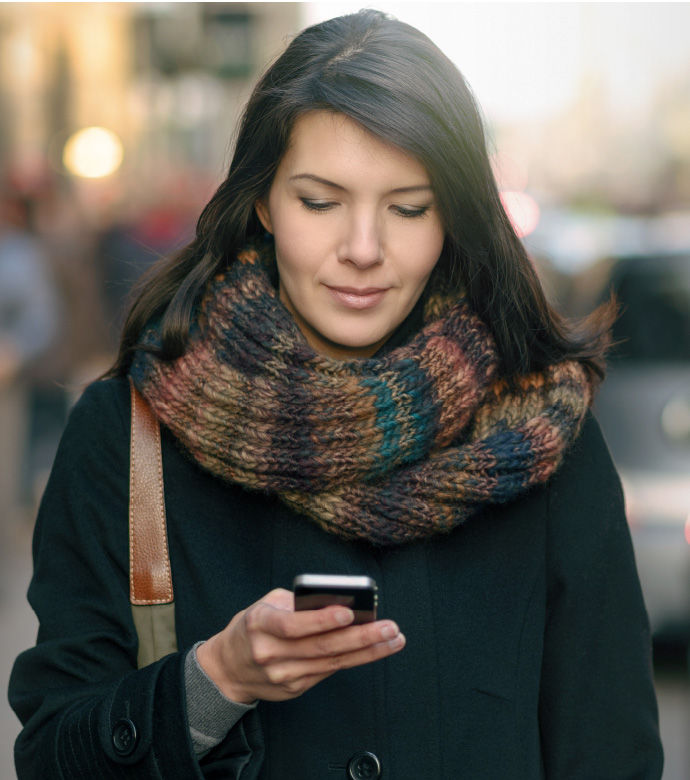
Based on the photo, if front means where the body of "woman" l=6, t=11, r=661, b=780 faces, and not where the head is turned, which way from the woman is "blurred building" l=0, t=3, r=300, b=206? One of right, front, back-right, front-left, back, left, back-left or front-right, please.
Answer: back

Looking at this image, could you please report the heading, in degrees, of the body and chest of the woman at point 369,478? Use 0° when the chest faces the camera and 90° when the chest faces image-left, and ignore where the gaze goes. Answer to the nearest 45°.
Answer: approximately 0°

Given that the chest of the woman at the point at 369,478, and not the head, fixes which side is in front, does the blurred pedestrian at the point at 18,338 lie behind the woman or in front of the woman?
behind

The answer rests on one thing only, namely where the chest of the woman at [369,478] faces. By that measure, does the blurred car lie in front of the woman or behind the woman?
behind
